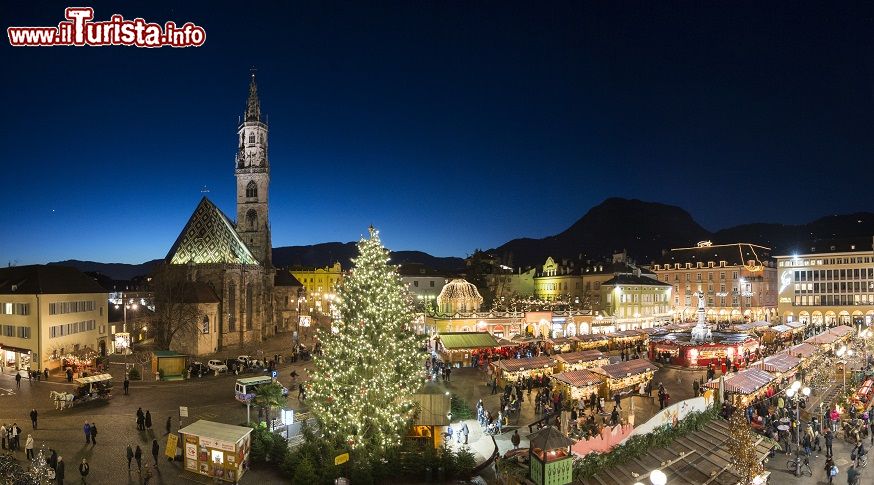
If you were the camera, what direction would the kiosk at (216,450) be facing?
facing the viewer and to the left of the viewer

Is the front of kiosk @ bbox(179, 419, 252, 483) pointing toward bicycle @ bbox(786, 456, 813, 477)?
no

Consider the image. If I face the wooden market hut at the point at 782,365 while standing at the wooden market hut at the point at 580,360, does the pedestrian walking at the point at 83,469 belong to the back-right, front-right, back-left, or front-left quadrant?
back-right

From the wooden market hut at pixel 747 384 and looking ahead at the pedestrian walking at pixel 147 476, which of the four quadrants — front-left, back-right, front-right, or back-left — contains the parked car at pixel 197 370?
front-right

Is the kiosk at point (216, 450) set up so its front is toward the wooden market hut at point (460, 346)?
no

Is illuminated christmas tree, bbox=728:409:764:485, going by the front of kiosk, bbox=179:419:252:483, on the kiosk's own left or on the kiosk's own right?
on the kiosk's own left

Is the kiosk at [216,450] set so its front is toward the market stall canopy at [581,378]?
no

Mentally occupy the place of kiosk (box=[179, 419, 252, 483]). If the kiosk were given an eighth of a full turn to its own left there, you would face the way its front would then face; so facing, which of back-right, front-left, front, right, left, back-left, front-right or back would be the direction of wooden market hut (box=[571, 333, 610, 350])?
back-left

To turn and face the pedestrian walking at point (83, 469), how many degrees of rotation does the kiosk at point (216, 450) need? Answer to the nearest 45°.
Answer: approximately 45° to its right

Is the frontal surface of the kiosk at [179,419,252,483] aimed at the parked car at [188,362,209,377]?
no
